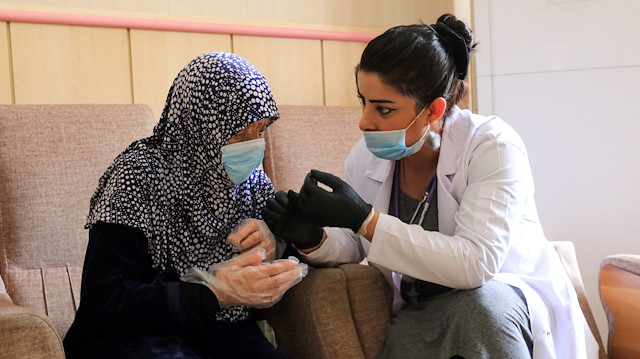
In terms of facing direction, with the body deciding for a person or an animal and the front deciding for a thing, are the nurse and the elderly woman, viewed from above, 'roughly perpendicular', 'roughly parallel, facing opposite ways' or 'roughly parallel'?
roughly perpendicular

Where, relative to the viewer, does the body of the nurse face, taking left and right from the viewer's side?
facing the viewer and to the left of the viewer

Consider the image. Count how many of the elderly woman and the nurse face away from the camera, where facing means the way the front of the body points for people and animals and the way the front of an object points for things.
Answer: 0

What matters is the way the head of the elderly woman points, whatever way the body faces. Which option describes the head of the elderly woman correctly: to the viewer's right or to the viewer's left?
to the viewer's right

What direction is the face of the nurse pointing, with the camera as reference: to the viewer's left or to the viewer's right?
to the viewer's left

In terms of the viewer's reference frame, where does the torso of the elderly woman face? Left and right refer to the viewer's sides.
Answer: facing the viewer and to the right of the viewer
